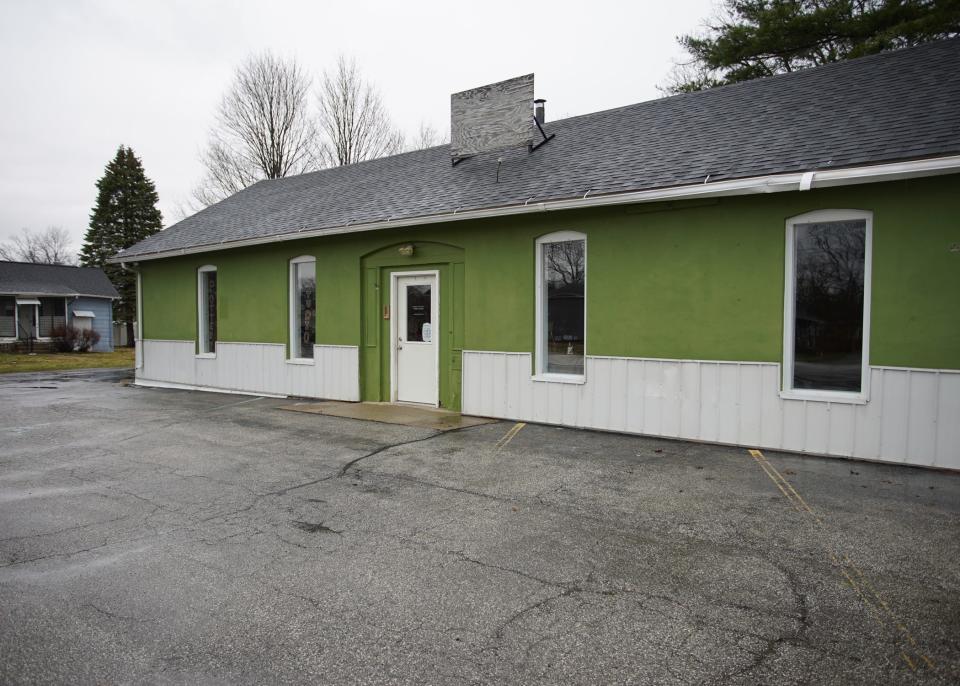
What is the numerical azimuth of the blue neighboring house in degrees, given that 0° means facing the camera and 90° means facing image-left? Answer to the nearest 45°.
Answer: approximately 0°

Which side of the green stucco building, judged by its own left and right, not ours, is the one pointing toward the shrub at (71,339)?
right

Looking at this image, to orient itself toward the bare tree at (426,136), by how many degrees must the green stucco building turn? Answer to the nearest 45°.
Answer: approximately 135° to its right

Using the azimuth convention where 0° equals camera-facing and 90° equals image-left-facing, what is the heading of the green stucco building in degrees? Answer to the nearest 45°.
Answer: approximately 45°

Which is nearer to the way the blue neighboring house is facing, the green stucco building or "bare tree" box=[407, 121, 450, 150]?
the green stucco building

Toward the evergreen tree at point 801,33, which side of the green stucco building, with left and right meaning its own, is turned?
back

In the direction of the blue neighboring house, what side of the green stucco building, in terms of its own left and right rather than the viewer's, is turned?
right
